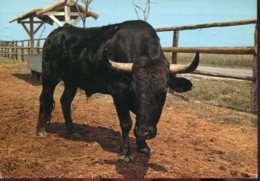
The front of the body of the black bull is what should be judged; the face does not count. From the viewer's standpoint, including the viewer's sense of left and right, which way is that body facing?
facing the viewer and to the right of the viewer

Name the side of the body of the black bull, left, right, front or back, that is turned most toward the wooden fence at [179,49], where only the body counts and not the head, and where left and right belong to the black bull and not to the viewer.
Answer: left

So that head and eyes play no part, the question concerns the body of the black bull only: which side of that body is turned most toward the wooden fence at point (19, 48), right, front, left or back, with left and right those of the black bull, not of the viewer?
back
